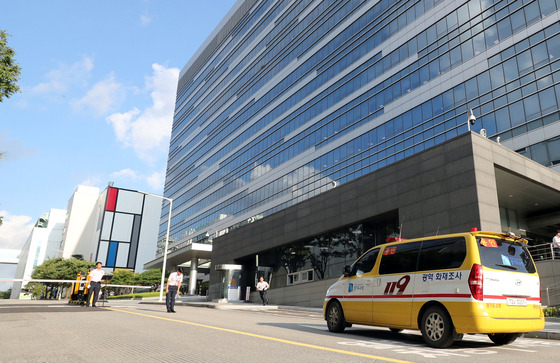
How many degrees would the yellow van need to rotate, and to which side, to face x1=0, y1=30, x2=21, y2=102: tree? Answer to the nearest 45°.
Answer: approximately 45° to its left

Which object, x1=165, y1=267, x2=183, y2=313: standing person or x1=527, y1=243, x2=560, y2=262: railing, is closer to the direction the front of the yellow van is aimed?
the standing person

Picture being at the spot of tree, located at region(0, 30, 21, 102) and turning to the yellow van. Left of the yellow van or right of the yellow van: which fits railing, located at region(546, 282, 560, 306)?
left

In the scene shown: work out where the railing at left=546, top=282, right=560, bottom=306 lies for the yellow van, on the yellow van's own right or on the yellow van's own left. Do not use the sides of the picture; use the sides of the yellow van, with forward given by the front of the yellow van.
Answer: on the yellow van's own right

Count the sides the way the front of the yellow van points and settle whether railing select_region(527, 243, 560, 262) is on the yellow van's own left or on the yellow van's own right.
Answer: on the yellow van's own right

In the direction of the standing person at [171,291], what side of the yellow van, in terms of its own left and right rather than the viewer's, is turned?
front

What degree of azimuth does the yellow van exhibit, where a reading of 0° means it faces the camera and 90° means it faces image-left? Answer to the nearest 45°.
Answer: approximately 135°

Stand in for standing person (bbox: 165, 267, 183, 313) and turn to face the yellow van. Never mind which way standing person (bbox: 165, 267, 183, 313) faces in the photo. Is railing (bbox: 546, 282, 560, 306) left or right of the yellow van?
left
